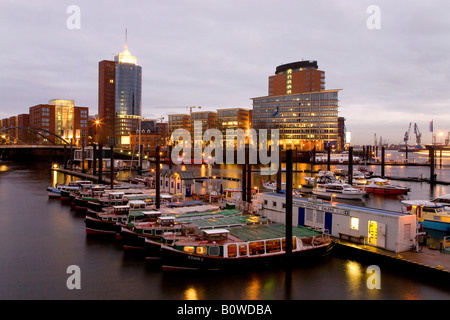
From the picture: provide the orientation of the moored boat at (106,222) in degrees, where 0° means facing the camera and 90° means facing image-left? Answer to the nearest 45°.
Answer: approximately 90°

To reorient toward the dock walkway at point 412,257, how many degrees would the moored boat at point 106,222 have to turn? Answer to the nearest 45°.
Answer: approximately 135° to its left

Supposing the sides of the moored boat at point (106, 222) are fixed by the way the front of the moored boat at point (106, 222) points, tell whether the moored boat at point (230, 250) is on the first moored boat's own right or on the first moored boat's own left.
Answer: on the first moored boat's own left

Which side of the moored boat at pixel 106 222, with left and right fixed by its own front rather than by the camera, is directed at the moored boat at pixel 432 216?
back
